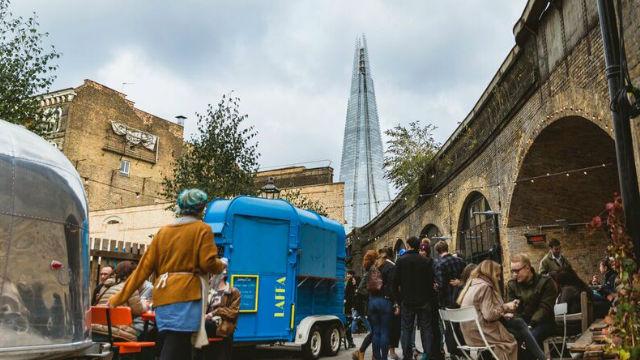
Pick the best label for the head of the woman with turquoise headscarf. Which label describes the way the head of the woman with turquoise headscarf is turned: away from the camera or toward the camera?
away from the camera

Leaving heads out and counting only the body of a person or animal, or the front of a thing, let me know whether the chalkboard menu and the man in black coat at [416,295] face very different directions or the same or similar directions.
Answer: very different directions

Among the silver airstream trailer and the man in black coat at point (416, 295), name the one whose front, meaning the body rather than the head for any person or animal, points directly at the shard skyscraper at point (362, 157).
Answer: the man in black coat

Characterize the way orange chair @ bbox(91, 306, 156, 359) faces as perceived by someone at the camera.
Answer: facing away from the viewer and to the right of the viewer

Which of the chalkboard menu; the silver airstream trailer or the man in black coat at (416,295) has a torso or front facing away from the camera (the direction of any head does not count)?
the man in black coat

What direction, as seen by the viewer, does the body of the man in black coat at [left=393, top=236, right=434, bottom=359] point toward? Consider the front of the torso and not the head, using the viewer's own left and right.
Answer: facing away from the viewer

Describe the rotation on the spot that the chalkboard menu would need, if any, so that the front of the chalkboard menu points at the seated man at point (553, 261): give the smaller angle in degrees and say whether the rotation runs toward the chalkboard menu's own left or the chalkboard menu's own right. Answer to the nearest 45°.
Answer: approximately 90° to the chalkboard menu's own left
